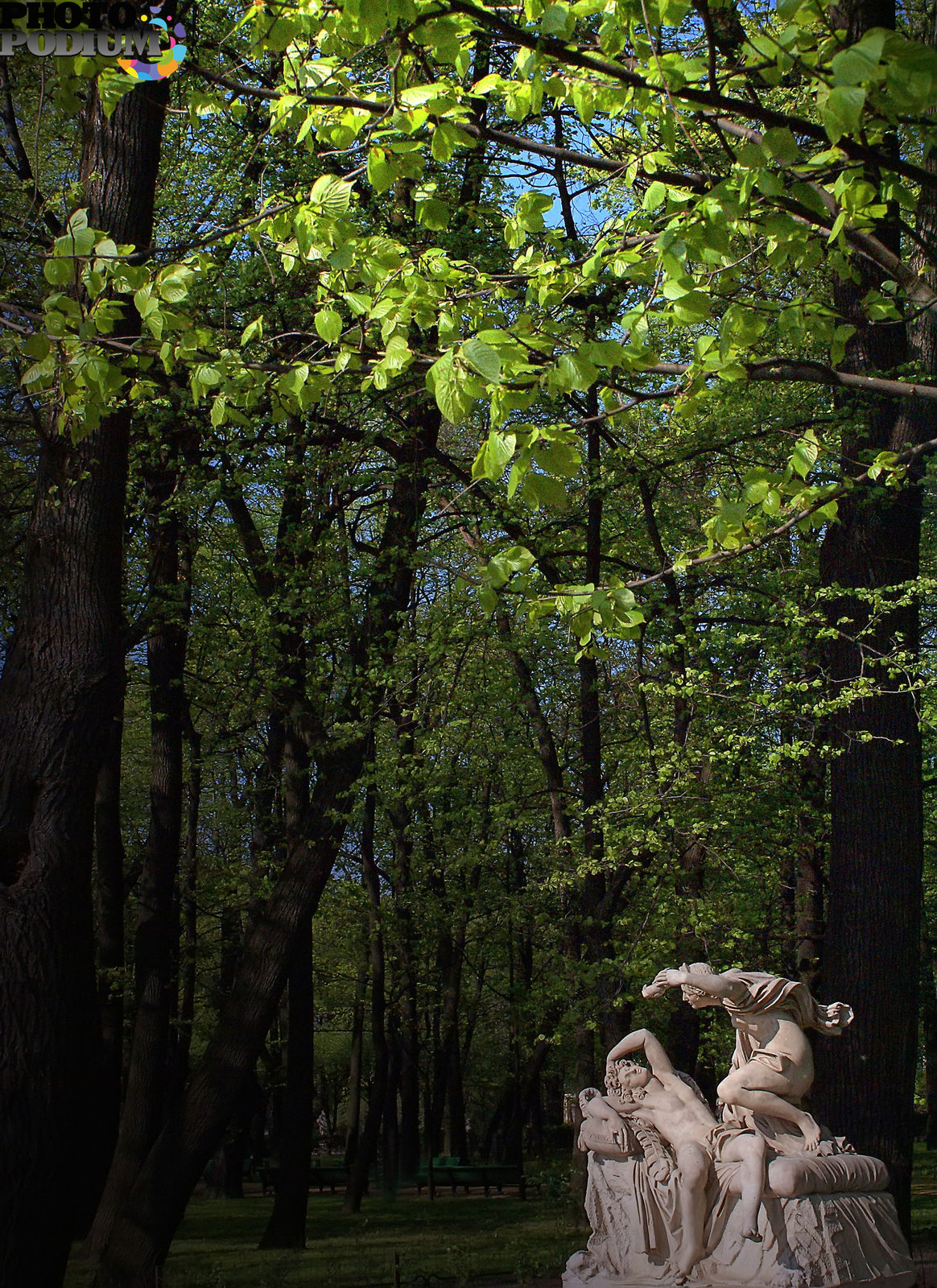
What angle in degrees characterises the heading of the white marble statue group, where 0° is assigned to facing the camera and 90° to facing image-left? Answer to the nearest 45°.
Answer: approximately 0°

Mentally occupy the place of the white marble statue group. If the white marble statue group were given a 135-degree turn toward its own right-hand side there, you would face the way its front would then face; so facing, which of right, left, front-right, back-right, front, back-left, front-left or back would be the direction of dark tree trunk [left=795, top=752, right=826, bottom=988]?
front-right

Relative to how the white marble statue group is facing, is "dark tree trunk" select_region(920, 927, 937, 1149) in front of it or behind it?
behind
